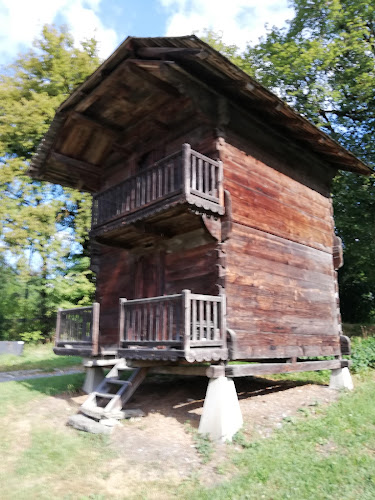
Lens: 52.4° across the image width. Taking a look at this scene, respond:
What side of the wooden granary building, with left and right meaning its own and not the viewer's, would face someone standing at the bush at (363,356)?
back

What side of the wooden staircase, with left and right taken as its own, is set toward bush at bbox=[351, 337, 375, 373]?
back

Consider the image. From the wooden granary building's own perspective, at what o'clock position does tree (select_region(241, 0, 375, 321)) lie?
The tree is roughly at 6 o'clock from the wooden granary building.

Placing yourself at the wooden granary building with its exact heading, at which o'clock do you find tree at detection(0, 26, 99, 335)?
The tree is roughly at 3 o'clock from the wooden granary building.

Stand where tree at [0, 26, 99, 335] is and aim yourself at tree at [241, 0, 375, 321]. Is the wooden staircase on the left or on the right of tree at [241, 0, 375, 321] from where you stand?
right

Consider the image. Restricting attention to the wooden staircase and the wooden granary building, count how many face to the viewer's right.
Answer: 0

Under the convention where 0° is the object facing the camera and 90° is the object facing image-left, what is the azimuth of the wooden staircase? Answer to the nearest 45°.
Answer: approximately 45°

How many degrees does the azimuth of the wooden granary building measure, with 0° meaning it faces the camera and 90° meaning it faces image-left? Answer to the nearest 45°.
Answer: approximately 45°
